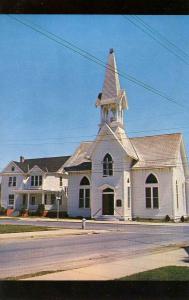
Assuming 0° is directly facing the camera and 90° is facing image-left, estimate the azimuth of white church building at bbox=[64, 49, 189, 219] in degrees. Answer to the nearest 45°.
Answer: approximately 0°

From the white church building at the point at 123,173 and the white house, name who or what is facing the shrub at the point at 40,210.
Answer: the white house

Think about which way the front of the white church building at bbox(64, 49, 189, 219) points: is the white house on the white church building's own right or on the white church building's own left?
on the white church building's own right

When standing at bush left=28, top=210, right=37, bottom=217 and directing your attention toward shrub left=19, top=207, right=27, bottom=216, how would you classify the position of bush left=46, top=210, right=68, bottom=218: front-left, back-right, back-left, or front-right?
back-left

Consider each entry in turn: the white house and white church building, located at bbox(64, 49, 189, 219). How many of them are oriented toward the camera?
2

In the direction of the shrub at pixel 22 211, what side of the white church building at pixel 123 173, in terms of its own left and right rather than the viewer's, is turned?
right
